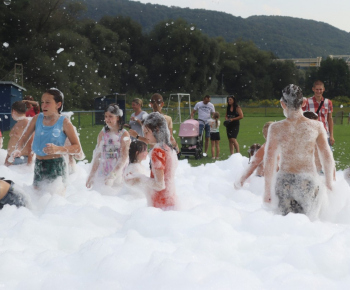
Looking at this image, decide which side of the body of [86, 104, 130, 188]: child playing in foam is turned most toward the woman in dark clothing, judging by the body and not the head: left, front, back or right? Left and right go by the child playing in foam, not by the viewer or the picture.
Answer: back

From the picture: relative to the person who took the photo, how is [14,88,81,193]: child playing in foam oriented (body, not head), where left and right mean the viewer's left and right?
facing the viewer and to the left of the viewer

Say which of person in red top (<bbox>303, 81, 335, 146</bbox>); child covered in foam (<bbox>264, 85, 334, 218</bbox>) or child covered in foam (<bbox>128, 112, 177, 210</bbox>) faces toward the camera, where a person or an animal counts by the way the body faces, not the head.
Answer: the person in red top

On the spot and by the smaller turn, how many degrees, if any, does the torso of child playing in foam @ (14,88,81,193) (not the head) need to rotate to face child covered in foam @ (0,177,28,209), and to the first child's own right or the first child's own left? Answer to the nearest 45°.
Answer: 0° — they already face them

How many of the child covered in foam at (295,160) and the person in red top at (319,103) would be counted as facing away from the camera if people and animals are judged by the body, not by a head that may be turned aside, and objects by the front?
1

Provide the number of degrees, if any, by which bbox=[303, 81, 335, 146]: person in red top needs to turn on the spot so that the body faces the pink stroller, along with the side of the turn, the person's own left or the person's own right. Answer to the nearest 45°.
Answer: approximately 135° to the person's own right

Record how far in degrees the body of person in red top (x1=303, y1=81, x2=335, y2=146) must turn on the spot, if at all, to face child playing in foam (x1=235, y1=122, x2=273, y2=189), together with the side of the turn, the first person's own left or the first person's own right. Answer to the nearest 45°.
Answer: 0° — they already face them

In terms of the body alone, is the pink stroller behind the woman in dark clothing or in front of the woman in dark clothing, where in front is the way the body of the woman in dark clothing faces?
in front

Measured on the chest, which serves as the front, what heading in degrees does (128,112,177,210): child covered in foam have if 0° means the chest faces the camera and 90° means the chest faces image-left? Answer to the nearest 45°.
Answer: approximately 90°

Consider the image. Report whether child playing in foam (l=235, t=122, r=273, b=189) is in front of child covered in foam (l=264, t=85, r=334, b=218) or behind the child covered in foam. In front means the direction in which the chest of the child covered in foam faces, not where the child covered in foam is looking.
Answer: in front

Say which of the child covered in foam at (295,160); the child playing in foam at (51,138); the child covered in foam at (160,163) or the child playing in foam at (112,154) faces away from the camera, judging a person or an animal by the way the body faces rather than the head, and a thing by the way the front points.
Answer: the child covered in foam at (295,160)

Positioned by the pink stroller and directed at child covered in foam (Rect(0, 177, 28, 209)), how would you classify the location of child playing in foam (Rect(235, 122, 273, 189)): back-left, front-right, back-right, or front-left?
front-left

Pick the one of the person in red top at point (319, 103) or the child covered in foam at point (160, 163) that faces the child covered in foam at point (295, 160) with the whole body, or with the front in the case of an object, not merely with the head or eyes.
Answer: the person in red top

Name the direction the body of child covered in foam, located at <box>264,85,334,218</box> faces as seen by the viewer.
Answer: away from the camera

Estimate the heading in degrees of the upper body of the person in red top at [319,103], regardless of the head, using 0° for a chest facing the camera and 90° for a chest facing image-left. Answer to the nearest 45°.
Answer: approximately 0°
